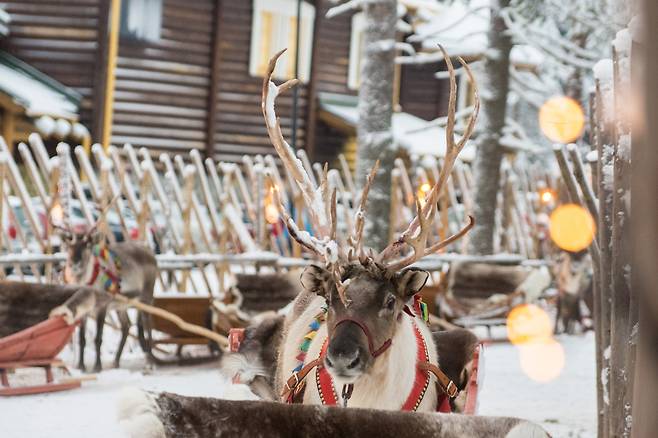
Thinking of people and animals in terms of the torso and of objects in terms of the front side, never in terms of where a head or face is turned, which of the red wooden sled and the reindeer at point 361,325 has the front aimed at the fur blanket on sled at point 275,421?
the reindeer

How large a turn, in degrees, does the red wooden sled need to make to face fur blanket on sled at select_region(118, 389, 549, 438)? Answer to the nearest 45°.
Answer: approximately 90° to its left

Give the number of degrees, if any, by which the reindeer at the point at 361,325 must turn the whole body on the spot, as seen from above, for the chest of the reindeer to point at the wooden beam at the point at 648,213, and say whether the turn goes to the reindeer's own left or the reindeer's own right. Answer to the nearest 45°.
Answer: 0° — it already faces it

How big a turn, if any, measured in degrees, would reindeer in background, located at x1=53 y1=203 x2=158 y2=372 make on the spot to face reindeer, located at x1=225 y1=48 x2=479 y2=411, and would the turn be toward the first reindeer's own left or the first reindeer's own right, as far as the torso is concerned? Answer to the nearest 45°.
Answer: approximately 45° to the first reindeer's own left

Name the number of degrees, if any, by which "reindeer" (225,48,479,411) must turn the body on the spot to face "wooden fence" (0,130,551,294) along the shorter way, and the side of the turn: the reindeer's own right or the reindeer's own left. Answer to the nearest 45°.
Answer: approximately 180°

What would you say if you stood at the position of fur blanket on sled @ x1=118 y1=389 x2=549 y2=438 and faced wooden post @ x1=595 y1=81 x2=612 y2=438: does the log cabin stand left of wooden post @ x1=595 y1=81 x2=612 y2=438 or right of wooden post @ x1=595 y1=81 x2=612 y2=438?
left

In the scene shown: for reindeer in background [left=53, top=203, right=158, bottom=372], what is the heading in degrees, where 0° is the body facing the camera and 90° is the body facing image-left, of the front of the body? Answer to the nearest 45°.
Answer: approximately 45°

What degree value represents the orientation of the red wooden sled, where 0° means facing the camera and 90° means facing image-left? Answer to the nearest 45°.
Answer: approximately 90°
